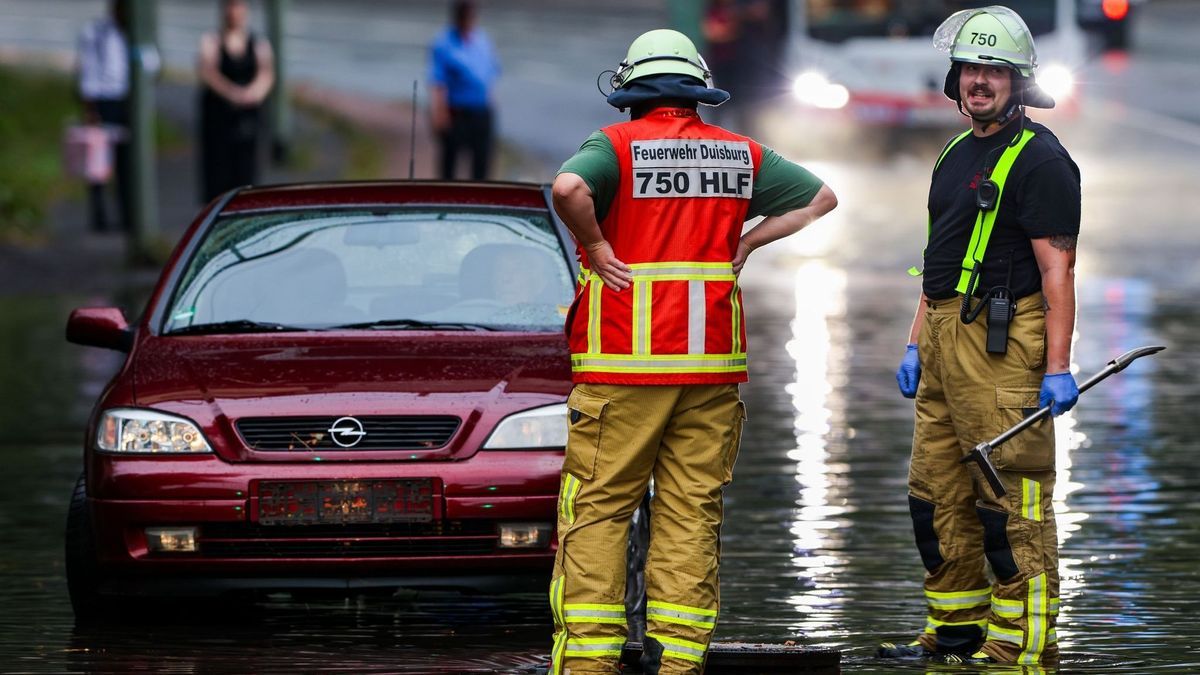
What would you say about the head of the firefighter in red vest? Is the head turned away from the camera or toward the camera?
away from the camera

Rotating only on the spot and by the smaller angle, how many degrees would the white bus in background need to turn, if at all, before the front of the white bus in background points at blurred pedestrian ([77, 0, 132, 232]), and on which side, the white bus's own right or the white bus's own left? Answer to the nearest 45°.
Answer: approximately 45° to the white bus's own right

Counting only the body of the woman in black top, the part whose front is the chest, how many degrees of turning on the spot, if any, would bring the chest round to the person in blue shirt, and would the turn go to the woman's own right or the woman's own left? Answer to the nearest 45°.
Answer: approximately 90° to the woman's own left

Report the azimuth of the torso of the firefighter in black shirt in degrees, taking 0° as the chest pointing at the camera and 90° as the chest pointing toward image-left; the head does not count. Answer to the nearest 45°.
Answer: approximately 45°

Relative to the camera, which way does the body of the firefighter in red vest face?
away from the camera
